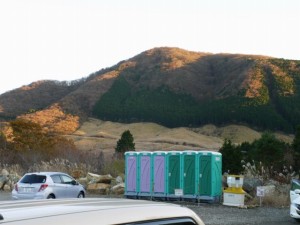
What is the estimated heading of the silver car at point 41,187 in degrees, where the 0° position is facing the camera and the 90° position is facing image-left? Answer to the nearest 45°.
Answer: approximately 225°

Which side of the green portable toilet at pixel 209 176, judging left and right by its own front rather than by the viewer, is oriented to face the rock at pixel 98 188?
right

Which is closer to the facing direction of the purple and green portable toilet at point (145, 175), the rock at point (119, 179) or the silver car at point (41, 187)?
the silver car

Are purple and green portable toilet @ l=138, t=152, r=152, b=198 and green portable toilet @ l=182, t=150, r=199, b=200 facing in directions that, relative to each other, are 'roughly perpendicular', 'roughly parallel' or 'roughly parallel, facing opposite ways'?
roughly parallel

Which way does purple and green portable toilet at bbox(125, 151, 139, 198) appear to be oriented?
toward the camera

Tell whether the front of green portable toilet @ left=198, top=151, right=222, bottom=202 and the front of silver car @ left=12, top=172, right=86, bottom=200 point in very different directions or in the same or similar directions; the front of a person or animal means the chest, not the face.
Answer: very different directions

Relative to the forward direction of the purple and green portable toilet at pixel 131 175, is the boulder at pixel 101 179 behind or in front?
behind

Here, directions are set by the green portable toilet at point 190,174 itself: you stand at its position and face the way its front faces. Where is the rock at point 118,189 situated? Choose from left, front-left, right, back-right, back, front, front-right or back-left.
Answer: back-right

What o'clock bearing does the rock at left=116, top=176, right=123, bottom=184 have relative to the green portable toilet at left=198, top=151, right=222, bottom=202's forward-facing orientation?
The rock is roughly at 3 o'clock from the green portable toilet.

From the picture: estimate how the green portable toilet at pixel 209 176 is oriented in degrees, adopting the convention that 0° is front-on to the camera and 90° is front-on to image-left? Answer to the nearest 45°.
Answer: approximately 45°

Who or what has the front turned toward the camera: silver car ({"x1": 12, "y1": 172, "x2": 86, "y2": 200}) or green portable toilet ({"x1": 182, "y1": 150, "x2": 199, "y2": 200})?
the green portable toilet

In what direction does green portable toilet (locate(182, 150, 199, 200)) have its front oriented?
toward the camera

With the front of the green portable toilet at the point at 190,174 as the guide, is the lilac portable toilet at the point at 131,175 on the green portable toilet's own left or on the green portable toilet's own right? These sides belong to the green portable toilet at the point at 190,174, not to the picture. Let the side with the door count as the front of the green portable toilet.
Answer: on the green portable toilet's own right

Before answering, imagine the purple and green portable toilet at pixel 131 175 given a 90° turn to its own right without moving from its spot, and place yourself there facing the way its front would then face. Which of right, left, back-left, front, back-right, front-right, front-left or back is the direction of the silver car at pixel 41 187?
front-left
